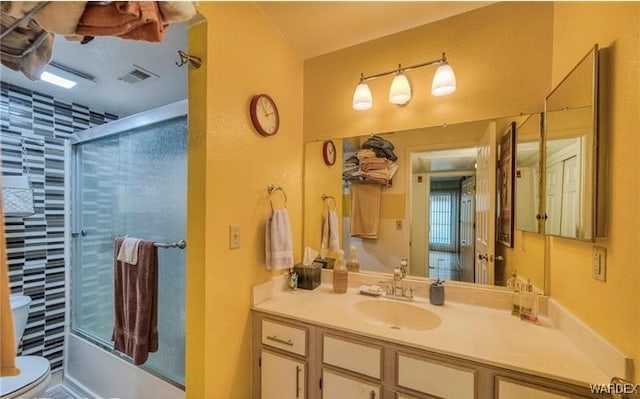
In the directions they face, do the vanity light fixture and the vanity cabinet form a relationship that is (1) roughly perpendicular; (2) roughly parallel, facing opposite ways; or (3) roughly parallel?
roughly parallel

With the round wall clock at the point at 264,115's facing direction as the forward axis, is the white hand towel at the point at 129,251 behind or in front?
behind

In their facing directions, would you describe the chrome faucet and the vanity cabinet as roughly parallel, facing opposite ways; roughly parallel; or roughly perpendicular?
roughly parallel

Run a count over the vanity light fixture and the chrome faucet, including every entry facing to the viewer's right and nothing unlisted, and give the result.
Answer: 0

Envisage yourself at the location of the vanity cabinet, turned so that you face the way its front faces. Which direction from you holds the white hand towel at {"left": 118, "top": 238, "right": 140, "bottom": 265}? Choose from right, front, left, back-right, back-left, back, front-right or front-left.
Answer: front-right

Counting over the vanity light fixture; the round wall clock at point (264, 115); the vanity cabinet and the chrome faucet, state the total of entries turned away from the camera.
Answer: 0

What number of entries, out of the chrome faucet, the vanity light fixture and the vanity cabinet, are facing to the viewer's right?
0

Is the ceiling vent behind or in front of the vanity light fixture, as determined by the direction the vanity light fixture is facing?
in front

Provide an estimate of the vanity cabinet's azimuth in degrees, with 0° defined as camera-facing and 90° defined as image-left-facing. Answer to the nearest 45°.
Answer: approximately 45°

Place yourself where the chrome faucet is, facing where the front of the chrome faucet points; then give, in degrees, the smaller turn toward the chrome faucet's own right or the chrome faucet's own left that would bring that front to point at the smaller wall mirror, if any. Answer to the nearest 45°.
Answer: approximately 90° to the chrome faucet's own left

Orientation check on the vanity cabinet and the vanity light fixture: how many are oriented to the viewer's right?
0

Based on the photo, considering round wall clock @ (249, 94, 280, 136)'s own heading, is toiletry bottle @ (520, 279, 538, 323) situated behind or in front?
in front

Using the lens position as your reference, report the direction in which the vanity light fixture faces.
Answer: facing the viewer and to the left of the viewer

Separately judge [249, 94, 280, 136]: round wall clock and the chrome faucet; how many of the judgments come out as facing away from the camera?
0
